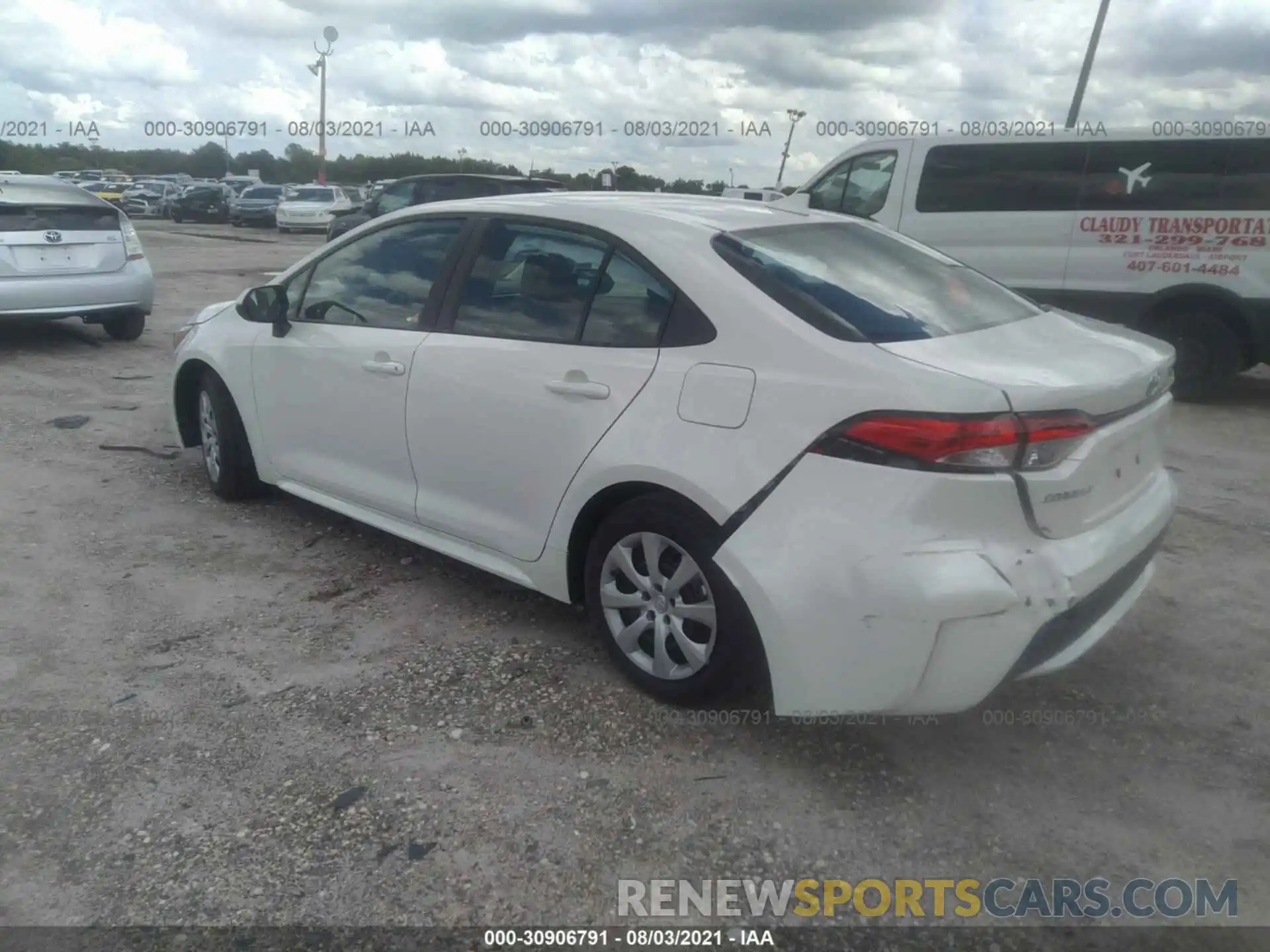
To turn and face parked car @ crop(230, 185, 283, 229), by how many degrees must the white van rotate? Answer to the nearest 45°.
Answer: approximately 45° to its right

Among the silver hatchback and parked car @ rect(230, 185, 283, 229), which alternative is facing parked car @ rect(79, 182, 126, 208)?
the silver hatchback

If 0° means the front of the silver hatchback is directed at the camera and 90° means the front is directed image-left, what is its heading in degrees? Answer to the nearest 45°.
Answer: approximately 180°

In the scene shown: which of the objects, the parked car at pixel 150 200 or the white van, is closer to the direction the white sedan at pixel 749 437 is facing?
the parked car

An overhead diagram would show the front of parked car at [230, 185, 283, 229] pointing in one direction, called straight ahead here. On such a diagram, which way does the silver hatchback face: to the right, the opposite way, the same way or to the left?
the opposite way

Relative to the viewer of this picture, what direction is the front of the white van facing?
facing to the left of the viewer

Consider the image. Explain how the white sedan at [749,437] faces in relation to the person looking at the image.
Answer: facing away from the viewer and to the left of the viewer

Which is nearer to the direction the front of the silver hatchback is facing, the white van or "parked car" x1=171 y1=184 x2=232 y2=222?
the parked car

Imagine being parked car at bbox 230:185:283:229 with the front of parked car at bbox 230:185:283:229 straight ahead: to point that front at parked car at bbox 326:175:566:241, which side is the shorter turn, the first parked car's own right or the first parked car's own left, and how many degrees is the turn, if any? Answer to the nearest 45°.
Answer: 0° — it already faces it

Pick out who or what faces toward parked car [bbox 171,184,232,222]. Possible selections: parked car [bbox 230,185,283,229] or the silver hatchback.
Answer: the silver hatchback

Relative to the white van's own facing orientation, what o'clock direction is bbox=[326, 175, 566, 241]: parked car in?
The parked car is roughly at 1 o'clock from the white van.

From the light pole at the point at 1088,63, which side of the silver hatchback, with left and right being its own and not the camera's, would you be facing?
right

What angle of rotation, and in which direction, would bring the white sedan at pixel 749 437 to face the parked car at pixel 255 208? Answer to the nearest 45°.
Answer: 0° — it already faces it
